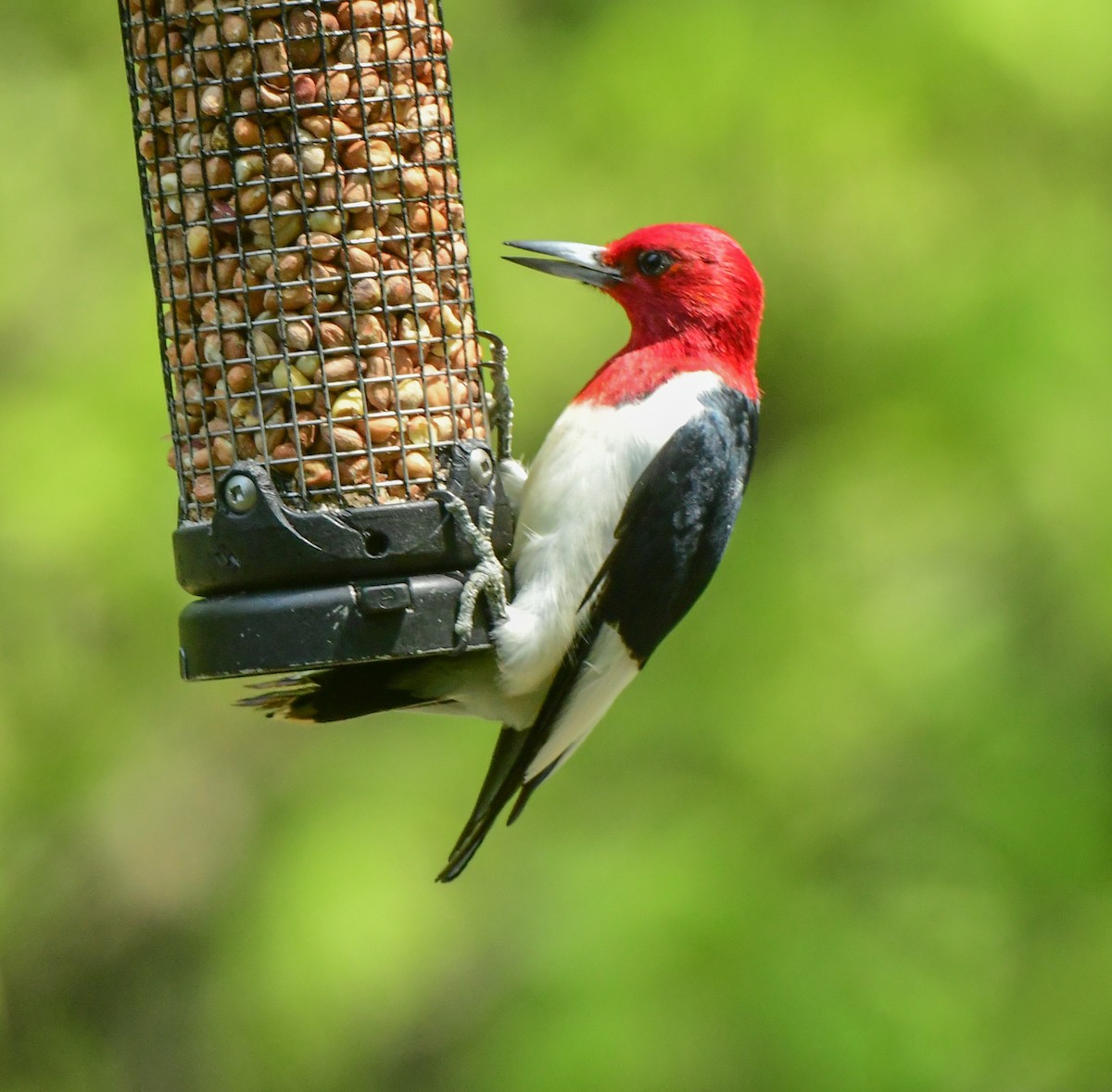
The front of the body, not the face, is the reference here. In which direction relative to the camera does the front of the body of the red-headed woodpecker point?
to the viewer's left
